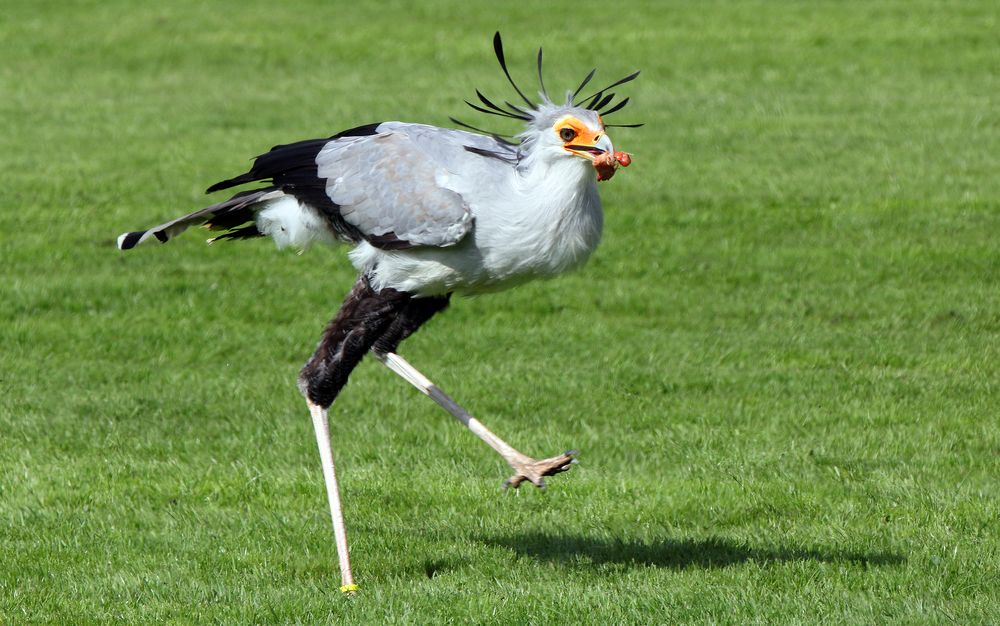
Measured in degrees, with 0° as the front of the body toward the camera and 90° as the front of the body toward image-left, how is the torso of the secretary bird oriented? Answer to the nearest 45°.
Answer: approximately 270°
